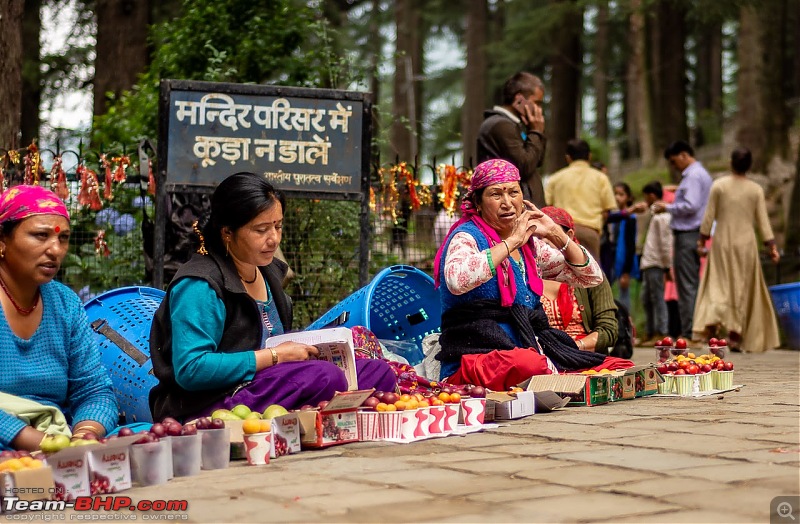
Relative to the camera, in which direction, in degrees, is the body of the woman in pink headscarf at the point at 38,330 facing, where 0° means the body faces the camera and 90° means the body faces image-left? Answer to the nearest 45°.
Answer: approximately 315°

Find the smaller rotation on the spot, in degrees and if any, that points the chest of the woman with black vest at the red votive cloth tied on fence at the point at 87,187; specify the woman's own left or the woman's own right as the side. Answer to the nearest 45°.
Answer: approximately 135° to the woman's own left

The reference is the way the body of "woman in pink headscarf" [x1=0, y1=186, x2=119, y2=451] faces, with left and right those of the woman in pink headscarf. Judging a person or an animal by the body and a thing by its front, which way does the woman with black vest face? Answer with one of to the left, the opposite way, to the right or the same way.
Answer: the same way

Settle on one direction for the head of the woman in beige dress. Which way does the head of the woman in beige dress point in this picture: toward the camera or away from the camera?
away from the camera

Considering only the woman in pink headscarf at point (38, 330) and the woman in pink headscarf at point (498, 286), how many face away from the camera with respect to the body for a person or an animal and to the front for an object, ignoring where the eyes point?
0

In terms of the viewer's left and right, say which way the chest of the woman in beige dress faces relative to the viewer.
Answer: facing away from the viewer

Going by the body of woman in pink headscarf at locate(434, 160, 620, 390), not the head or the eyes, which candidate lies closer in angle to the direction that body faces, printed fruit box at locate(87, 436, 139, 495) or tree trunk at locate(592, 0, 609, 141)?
the printed fruit box

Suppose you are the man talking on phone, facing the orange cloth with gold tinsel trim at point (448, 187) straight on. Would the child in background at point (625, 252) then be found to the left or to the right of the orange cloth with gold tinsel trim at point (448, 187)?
right

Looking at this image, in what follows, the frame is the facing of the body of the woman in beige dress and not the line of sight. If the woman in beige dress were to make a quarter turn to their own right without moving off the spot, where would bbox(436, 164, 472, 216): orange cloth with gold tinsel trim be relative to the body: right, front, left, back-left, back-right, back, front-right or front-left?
back-right

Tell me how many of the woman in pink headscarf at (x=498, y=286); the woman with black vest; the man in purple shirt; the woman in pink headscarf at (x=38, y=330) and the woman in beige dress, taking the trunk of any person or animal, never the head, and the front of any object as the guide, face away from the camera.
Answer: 1

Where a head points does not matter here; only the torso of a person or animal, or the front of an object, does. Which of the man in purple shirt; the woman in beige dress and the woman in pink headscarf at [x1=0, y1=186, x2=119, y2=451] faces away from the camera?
the woman in beige dress

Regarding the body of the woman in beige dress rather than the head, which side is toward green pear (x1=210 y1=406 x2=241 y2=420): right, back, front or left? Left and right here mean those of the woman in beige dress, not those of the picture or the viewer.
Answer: back
